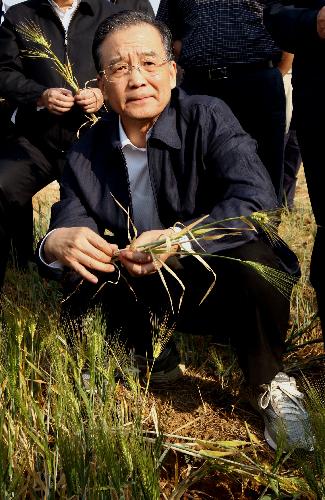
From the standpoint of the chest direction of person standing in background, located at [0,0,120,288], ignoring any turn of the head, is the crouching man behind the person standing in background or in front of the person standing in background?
in front

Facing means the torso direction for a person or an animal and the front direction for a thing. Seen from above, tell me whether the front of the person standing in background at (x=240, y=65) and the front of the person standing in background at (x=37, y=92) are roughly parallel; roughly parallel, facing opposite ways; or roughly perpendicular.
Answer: roughly parallel

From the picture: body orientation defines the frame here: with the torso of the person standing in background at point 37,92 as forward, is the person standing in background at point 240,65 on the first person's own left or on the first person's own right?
on the first person's own left

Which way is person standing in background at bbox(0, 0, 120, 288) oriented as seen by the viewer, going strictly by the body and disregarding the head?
toward the camera

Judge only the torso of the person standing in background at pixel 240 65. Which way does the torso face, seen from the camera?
toward the camera

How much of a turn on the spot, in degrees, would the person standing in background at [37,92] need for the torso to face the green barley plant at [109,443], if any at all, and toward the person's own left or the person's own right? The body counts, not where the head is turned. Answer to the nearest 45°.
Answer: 0° — they already face it

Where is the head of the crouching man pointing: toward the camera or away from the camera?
toward the camera

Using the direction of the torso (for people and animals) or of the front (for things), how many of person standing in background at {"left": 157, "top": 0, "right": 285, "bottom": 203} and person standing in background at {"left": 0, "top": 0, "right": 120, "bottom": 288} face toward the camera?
2

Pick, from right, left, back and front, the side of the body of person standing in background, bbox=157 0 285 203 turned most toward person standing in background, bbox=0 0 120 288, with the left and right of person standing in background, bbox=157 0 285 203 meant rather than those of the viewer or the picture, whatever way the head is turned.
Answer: right

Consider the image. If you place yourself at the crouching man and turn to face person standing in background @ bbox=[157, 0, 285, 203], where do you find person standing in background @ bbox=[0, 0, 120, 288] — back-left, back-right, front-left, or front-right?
front-left
